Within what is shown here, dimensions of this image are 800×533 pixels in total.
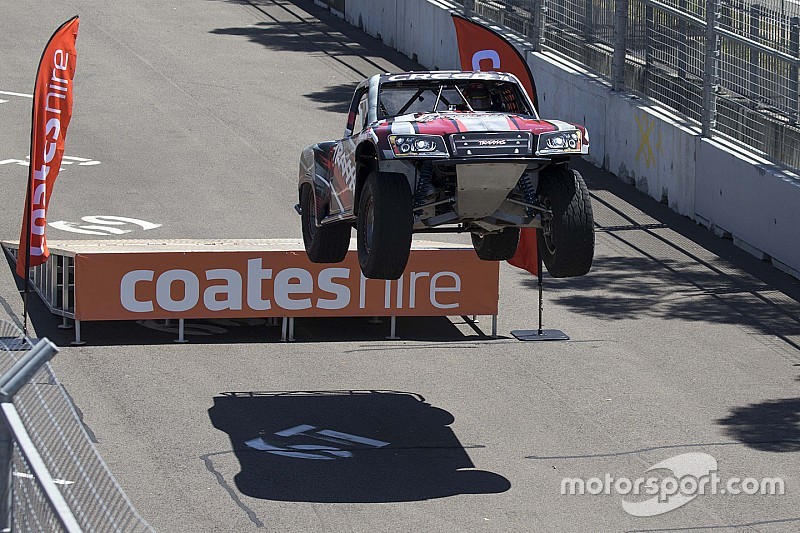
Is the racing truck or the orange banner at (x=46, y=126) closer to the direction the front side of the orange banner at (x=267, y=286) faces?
the racing truck

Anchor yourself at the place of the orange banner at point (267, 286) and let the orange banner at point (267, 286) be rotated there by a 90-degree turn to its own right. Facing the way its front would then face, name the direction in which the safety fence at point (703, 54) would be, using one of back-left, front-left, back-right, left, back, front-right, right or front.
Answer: back-right

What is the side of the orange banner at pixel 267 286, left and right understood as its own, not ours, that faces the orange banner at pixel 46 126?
right

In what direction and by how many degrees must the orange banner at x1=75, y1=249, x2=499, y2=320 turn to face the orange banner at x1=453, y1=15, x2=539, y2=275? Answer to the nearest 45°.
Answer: approximately 90° to its left

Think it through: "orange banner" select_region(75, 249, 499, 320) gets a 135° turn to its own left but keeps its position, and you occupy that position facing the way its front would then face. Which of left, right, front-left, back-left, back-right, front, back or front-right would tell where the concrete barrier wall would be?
front

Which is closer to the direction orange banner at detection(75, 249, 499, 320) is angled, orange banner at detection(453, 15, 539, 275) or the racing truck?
the racing truck

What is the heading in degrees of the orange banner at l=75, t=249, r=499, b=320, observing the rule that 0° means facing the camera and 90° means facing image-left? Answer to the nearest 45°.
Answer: approximately 0°
